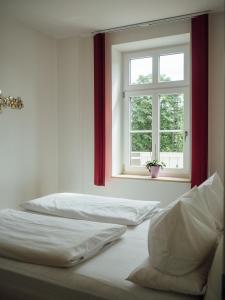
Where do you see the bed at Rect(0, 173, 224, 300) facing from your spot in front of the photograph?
facing to the left of the viewer

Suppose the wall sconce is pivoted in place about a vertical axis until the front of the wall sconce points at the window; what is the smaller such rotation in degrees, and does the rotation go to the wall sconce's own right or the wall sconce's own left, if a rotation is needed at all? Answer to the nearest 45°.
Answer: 0° — it already faces it

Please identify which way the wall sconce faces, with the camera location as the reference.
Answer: facing to the right of the viewer

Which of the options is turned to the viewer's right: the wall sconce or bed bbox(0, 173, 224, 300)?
the wall sconce

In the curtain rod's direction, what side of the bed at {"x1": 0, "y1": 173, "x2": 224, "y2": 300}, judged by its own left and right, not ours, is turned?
right

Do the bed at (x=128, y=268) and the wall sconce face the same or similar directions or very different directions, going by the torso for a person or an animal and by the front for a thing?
very different directions

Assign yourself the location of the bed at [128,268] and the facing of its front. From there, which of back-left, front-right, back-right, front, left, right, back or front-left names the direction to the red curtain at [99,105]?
right

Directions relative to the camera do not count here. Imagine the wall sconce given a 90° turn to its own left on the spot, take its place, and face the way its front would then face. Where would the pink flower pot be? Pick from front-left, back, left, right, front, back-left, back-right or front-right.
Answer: right

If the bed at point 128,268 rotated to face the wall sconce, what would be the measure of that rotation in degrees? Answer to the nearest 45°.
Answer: approximately 45° to its right

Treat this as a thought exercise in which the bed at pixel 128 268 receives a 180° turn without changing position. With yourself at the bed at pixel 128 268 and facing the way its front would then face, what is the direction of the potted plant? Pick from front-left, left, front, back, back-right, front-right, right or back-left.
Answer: left

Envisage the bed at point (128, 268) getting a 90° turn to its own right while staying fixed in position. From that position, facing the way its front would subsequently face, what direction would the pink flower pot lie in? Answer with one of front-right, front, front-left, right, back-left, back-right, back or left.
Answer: front

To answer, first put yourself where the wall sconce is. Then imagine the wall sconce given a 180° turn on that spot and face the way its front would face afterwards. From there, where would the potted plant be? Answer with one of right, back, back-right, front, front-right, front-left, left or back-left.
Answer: back

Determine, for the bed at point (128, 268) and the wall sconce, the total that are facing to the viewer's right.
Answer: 1
